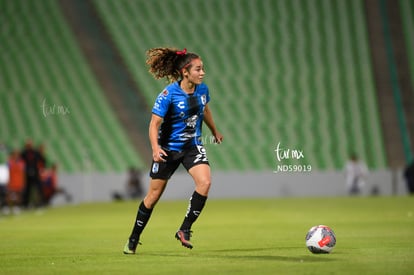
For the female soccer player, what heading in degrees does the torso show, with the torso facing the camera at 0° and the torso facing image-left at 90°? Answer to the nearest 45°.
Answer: approximately 315°

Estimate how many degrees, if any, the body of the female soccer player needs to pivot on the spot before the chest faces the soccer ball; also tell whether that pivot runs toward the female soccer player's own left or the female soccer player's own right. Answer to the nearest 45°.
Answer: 0° — they already face it

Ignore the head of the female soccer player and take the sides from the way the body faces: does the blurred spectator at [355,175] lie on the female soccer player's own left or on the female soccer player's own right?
on the female soccer player's own left

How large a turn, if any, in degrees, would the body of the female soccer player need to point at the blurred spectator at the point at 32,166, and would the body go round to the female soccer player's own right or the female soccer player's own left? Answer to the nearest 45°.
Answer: approximately 135° to the female soccer player's own left

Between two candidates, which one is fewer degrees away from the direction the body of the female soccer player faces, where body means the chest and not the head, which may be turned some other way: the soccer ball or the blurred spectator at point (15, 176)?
the soccer ball

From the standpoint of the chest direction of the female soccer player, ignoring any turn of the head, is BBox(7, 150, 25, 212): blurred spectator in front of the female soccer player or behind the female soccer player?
behind

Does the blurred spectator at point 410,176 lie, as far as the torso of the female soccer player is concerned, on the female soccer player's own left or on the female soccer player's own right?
on the female soccer player's own left

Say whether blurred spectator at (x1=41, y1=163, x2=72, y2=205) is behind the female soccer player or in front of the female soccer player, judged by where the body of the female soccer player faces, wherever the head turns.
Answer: behind
